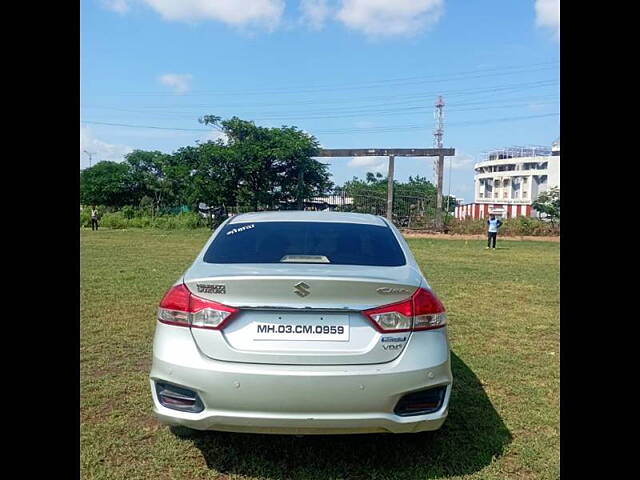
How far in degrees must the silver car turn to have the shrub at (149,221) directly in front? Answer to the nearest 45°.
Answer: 0° — it already faces it

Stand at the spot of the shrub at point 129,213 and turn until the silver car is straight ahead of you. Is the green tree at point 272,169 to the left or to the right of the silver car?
left

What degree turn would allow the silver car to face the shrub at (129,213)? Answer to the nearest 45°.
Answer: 0° — it already faces it

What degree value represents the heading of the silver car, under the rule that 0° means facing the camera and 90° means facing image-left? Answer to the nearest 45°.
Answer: approximately 180°

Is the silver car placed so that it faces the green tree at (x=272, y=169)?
yes
